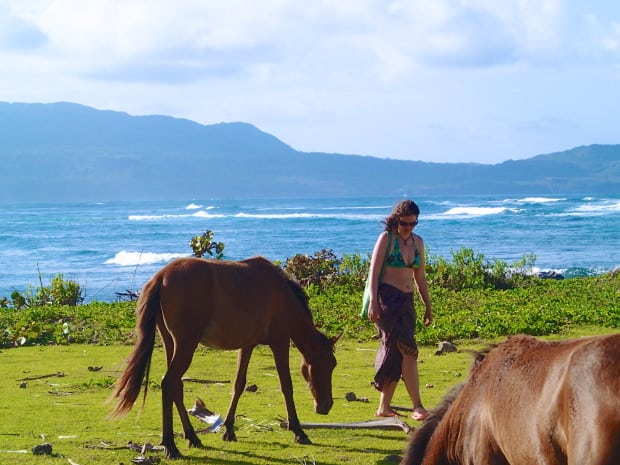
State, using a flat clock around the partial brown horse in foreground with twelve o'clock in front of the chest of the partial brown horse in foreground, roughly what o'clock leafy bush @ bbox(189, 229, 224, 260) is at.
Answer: The leafy bush is roughly at 2 o'clock from the partial brown horse in foreground.

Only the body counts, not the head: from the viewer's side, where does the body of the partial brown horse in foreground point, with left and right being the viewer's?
facing to the left of the viewer

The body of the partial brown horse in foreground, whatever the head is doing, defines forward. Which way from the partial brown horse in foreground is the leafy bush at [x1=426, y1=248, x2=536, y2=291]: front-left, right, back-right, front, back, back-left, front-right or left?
right

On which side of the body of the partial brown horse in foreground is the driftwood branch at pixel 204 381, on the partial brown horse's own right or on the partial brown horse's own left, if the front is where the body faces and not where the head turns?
on the partial brown horse's own right

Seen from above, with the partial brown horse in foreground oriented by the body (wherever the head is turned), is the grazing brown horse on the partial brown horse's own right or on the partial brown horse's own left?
on the partial brown horse's own right

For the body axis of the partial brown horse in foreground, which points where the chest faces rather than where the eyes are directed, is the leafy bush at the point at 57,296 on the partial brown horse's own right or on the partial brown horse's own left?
on the partial brown horse's own right

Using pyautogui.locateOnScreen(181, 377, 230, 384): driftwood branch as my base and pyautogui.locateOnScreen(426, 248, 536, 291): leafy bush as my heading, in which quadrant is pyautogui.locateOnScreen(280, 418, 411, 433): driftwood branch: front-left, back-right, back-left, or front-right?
back-right
